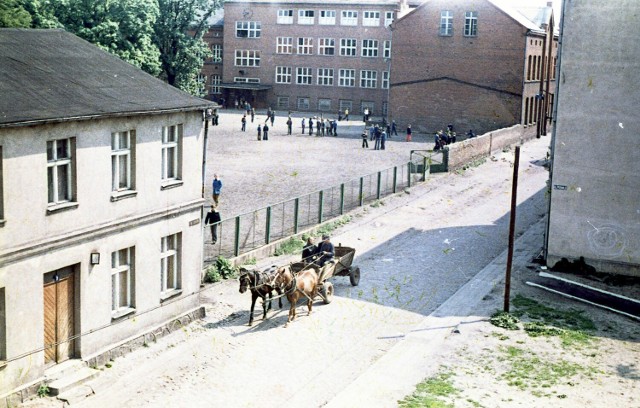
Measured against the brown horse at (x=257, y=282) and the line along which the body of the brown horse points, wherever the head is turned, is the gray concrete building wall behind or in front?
behind

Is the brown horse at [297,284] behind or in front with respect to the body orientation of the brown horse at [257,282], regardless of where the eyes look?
behind

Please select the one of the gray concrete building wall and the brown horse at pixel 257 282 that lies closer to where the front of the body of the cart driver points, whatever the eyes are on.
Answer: the brown horse

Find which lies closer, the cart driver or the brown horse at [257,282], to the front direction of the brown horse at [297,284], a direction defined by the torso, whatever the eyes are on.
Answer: the brown horse

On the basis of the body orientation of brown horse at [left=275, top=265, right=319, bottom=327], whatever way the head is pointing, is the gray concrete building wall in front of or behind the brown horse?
behind

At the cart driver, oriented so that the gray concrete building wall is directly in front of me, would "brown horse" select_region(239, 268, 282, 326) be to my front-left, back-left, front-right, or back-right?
back-right

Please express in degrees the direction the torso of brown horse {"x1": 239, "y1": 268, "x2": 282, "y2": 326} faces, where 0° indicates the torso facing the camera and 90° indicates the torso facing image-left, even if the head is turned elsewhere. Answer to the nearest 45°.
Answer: approximately 45°

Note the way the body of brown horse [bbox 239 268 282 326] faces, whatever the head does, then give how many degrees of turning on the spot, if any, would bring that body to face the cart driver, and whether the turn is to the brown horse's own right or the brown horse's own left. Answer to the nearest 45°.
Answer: approximately 180°
